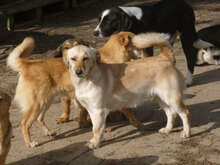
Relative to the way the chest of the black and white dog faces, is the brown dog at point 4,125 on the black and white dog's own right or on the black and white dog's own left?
on the black and white dog's own left

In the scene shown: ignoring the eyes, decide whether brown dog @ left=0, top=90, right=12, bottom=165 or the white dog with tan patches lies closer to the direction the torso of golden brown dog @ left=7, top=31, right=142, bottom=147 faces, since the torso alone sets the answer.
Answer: the white dog with tan patches

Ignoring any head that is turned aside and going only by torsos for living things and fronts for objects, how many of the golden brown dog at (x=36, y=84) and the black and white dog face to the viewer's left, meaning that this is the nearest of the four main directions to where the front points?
1

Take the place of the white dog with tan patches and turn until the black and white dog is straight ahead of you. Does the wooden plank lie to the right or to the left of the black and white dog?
left

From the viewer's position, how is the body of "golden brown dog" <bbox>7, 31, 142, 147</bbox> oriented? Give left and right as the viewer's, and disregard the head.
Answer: facing away from the viewer and to the right of the viewer

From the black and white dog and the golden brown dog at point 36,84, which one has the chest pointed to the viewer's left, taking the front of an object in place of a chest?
the black and white dog

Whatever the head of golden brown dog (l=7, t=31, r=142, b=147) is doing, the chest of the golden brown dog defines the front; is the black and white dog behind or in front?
in front

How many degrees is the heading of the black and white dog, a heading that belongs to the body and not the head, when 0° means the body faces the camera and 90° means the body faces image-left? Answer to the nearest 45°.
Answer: approximately 90°

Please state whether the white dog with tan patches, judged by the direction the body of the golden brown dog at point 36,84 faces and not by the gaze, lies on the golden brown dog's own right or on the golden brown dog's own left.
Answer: on the golden brown dog's own right

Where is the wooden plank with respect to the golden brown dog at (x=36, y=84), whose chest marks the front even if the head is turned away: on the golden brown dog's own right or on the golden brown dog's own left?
on the golden brown dog's own left

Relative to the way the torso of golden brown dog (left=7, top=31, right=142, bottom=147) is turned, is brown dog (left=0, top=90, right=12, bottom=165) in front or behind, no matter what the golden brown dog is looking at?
behind

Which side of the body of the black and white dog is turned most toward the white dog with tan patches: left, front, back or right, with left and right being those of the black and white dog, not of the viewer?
left

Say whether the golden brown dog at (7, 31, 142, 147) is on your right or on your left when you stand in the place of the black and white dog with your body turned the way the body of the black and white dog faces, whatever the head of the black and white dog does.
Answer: on your left
